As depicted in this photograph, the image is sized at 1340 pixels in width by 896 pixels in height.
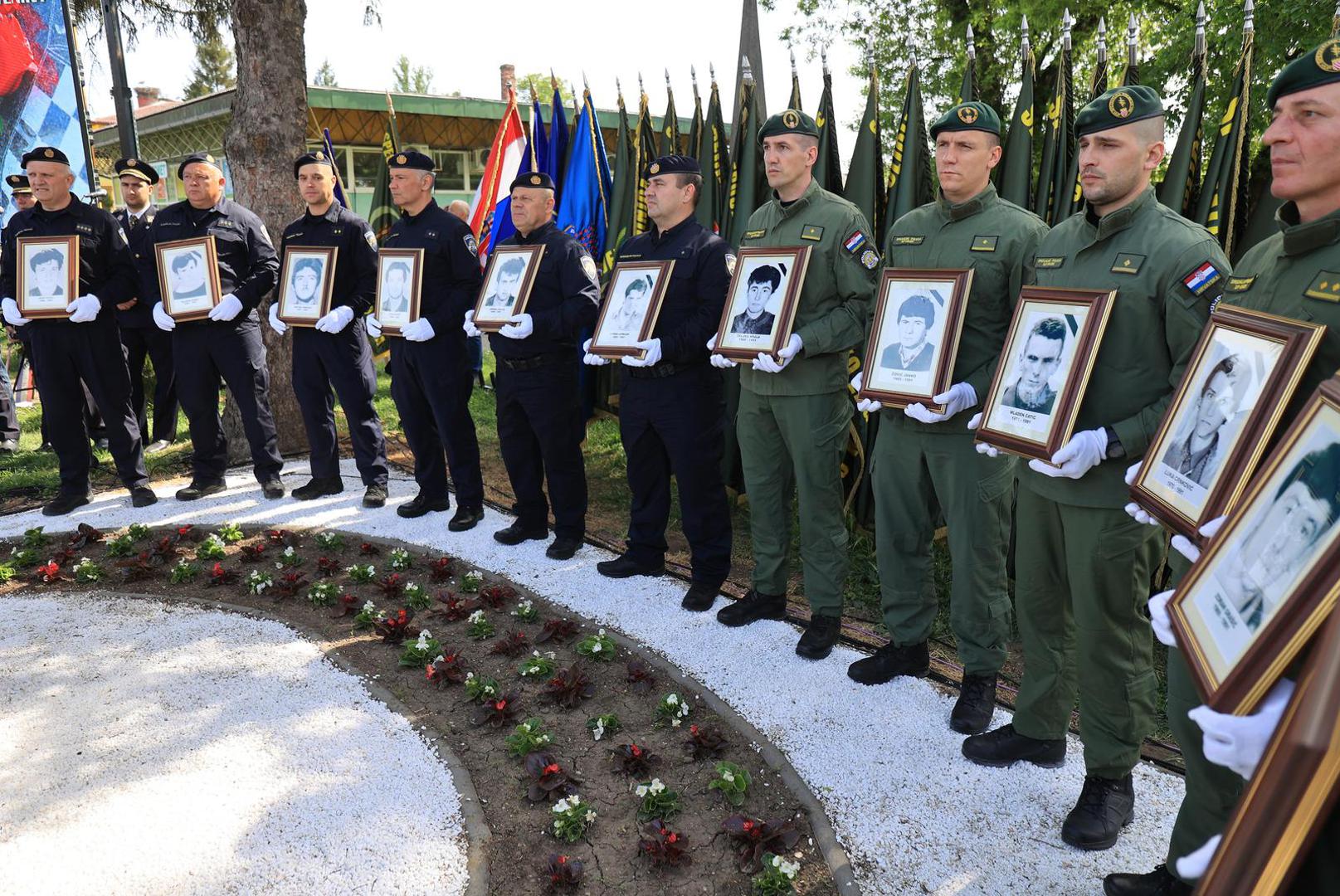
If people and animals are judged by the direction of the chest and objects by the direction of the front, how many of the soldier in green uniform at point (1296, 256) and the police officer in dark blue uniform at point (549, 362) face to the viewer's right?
0

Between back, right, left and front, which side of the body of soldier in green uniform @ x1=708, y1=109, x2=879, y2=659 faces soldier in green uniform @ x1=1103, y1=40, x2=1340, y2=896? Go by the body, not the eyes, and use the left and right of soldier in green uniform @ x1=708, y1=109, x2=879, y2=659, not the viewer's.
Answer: left

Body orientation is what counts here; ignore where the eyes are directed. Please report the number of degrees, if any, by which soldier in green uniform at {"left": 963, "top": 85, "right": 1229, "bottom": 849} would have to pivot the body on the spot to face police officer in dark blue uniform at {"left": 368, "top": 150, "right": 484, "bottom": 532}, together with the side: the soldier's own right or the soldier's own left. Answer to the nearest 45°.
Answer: approximately 45° to the soldier's own right

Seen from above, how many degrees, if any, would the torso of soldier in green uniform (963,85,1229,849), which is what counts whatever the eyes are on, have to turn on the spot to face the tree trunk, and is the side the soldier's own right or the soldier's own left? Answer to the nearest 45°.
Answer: approximately 45° to the soldier's own right

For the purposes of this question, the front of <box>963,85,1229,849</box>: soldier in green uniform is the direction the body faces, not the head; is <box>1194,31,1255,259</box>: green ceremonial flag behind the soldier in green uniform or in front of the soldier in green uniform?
behind

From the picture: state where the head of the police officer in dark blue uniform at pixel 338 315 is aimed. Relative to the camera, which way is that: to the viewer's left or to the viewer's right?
to the viewer's left

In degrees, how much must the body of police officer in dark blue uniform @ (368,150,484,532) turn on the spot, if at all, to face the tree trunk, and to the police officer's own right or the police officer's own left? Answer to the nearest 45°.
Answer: approximately 90° to the police officer's own right

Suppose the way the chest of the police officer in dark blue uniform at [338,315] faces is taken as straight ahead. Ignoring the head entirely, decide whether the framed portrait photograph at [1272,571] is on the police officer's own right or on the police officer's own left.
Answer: on the police officer's own left

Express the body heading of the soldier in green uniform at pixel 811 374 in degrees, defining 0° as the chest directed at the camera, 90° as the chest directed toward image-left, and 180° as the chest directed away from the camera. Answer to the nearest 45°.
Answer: approximately 45°

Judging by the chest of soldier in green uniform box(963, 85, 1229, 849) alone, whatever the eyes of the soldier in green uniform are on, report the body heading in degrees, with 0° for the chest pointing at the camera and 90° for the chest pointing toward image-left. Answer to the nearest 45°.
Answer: approximately 45°

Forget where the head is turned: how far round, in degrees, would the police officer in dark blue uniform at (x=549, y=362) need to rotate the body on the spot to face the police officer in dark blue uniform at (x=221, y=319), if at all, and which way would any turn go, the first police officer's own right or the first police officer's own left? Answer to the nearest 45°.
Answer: approximately 90° to the first police officer's own right
